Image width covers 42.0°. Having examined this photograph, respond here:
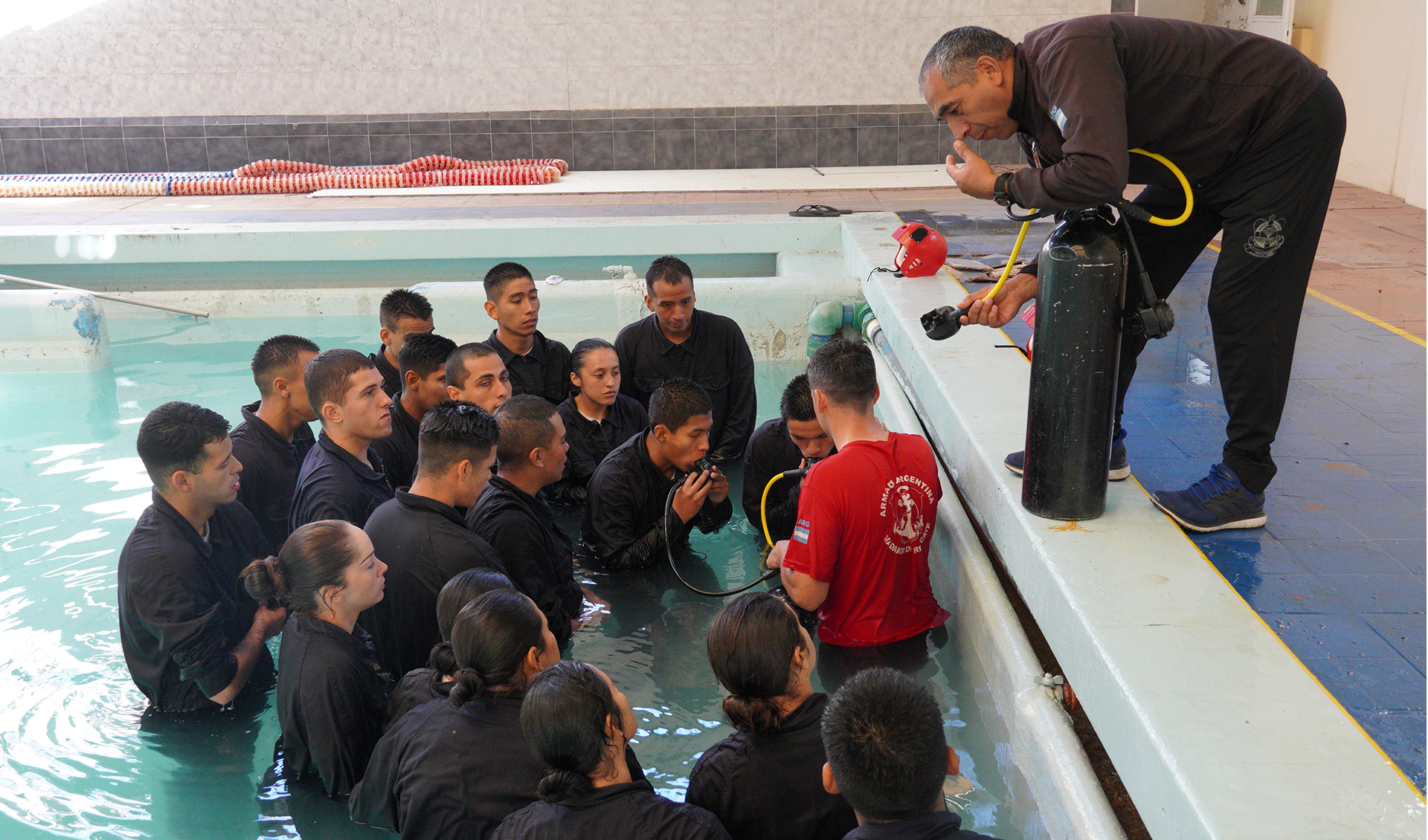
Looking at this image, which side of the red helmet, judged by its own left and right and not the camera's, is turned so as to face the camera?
left

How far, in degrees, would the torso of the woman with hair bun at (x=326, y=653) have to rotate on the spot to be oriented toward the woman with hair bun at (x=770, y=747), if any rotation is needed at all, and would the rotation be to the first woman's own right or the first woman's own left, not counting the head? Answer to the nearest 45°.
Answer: approximately 45° to the first woman's own right

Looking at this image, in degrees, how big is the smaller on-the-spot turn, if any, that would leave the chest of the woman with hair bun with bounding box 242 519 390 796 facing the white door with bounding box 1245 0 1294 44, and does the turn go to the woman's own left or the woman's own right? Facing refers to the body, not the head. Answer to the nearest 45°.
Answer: approximately 45° to the woman's own left

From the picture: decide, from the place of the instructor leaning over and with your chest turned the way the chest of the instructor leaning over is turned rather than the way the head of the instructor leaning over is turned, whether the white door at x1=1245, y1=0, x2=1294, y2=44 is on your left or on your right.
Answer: on your right

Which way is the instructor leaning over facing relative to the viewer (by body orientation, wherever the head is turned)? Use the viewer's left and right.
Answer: facing to the left of the viewer

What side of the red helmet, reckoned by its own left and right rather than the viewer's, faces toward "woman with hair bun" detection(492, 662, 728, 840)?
left

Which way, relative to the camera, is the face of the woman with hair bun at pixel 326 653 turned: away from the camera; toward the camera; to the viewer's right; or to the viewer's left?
to the viewer's right

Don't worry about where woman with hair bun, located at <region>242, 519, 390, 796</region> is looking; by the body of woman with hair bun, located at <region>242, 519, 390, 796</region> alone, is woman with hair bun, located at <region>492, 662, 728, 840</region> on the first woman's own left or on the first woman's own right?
on the first woman's own right

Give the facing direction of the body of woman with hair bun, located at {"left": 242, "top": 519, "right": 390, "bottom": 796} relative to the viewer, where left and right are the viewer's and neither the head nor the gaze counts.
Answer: facing to the right of the viewer

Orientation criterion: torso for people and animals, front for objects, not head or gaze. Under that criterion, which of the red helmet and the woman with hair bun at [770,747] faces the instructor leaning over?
the woman with hair bun
